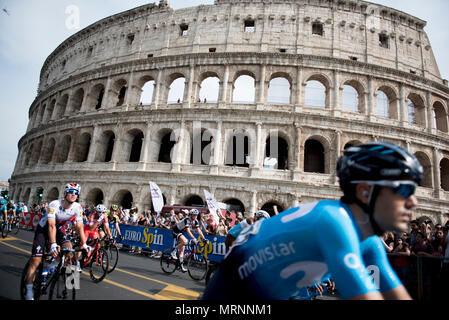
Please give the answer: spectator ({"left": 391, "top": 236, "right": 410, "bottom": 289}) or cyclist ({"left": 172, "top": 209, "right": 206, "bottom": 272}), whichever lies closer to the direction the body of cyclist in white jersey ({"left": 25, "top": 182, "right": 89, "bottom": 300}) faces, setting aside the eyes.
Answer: the spectator

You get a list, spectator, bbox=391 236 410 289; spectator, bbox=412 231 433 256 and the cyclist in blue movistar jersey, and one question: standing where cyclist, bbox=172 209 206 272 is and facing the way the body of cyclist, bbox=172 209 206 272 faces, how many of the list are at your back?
0

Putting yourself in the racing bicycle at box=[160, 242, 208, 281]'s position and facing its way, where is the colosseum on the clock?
The colosseum is roughly at 8 o'clock from the racing bicycle.

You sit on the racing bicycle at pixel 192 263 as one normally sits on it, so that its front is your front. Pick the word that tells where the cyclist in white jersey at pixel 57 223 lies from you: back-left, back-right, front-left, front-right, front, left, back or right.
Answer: right

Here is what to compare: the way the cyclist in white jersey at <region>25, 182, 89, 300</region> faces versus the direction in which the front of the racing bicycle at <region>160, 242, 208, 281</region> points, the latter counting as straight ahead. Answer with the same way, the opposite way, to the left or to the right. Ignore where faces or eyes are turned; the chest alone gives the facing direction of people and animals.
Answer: the same way

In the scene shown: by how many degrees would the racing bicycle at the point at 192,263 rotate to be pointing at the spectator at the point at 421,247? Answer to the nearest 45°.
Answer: approximately 45° to its left

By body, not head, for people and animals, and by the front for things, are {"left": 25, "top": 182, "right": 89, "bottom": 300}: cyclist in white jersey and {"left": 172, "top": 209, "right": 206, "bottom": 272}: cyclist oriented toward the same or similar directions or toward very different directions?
same or similar directions

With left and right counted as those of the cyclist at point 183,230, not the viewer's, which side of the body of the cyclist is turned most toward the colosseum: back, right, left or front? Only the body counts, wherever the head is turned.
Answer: left

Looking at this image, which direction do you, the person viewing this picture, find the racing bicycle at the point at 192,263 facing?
facing the viewer and to the right of the viewer

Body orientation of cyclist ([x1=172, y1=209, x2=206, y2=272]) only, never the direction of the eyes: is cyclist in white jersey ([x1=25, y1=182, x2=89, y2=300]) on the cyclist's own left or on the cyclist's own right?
on the cyclist's own right

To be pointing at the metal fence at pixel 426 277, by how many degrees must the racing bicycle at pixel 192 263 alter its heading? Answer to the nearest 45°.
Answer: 0° — it already faces it

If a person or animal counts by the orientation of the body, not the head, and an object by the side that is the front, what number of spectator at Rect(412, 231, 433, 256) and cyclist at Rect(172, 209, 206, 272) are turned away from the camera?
0

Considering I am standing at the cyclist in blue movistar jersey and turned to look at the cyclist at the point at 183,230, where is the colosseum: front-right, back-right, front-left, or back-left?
front-right

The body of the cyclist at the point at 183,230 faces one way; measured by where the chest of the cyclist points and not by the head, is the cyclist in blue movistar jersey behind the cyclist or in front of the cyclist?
in front
